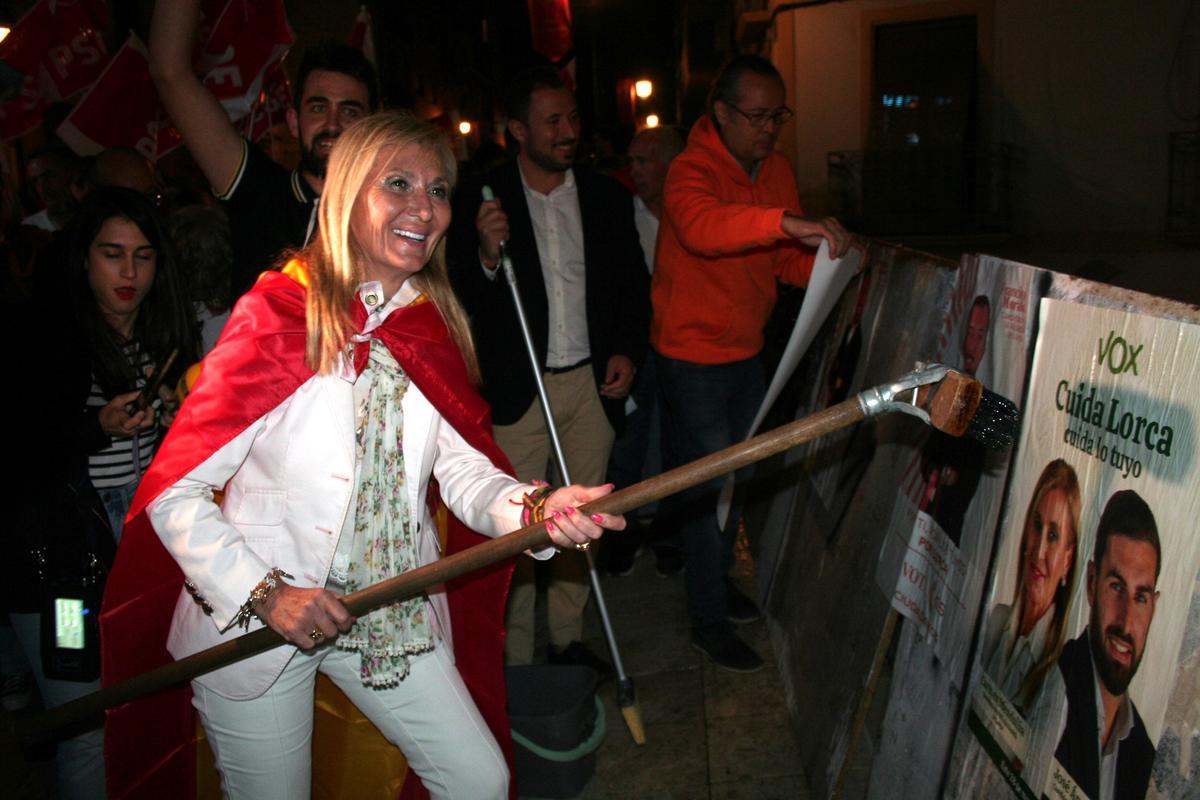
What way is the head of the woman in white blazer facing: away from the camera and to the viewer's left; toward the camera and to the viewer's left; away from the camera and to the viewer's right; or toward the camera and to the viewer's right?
toward the camera and to the viewer's right

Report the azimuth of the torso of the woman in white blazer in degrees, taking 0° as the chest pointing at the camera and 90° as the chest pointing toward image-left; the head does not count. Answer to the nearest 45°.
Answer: approximately 315°

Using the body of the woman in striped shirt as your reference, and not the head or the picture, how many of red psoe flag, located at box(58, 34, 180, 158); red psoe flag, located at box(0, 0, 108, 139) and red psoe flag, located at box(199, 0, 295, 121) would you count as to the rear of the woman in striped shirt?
3

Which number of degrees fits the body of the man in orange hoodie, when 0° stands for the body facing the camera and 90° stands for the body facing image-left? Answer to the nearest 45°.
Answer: approximately 315°

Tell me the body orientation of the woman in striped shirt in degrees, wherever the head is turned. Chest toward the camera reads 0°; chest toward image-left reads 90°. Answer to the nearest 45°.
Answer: approximately 0°

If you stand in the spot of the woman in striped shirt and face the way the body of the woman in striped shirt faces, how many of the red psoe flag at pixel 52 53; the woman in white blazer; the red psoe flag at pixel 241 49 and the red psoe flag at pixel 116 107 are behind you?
3

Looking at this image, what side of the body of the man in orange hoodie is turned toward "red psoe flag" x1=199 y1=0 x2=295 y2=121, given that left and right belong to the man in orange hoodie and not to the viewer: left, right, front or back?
back
